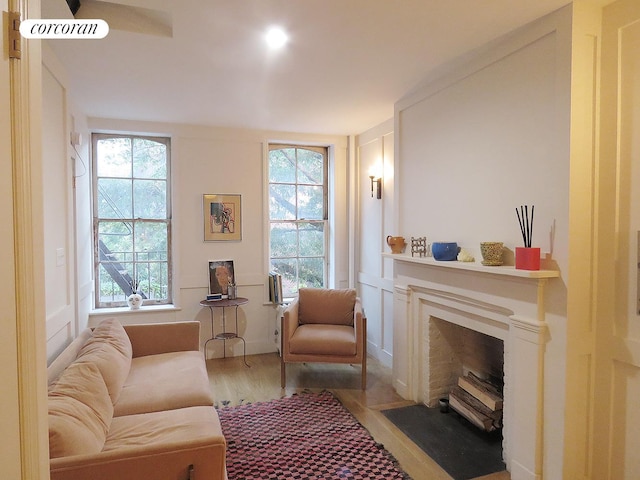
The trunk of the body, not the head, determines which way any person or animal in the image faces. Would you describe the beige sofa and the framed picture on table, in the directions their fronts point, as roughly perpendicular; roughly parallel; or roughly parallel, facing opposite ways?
roughly perpendicular

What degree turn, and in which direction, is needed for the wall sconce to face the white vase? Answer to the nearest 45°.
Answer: approximately 45° to its right

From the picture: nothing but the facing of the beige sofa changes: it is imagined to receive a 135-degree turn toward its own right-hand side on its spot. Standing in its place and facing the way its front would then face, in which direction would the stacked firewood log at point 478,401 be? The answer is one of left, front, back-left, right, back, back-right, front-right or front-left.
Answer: back-left

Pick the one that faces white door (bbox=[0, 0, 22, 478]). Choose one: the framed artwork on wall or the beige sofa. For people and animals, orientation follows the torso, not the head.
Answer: the framed artwork on wall

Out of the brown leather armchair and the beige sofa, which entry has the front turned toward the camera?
the brown leather armchair

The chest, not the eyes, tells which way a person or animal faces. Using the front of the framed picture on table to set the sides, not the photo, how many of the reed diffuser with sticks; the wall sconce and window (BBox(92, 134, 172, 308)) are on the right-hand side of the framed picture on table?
1

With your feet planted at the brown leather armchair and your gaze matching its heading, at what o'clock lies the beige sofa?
The beige sofa is roughly at 1 o'clock from the brown leather armchair.

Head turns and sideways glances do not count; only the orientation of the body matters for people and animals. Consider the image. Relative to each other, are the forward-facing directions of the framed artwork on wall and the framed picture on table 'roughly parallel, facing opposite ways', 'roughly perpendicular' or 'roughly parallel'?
roughly parallel

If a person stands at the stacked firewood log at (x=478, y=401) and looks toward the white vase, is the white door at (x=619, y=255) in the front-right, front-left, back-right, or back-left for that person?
back-left

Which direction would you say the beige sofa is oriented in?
to the viewer's right

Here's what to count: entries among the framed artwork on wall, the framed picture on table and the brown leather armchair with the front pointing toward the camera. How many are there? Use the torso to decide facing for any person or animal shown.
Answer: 3

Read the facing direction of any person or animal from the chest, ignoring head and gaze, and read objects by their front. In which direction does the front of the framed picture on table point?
toward the camera

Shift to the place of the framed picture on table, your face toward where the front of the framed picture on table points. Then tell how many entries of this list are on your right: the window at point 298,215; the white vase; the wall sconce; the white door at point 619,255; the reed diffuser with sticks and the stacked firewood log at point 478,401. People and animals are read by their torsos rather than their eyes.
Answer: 1

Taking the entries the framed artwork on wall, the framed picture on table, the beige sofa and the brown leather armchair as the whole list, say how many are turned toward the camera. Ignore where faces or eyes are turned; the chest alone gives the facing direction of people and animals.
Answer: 3

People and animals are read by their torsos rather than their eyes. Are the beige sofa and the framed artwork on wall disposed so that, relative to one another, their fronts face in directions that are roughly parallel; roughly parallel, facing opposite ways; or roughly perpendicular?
roughly perpendicular

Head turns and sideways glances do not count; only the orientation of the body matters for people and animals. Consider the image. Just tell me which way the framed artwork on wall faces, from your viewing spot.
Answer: facing the viewer

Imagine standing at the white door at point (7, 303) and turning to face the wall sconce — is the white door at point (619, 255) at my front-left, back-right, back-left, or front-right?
front-right

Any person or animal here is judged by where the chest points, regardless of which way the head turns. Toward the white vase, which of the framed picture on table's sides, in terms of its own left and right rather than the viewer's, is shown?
right
